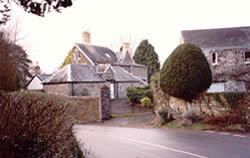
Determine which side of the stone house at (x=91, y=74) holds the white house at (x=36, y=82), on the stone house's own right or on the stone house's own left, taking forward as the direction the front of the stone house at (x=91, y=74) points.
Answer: on the stone house's own right

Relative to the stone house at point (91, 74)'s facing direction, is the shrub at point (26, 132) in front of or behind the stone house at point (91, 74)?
in front

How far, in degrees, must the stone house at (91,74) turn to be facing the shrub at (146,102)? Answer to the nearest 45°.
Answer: approximately 45° to its left

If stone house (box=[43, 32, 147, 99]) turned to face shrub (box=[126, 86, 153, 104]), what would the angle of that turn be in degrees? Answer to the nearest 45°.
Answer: approximately 45° to its left

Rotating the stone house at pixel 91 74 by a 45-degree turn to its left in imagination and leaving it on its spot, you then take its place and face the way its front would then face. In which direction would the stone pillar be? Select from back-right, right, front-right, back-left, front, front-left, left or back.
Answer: front-right

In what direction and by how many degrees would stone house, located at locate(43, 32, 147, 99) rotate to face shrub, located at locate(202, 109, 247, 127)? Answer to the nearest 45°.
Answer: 0° — it already faces it

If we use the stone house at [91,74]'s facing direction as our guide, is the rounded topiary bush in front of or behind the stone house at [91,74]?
in front

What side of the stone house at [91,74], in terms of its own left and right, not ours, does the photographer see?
front

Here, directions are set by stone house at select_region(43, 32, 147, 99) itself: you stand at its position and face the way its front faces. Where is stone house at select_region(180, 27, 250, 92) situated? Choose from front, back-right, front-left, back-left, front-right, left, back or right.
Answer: front-left

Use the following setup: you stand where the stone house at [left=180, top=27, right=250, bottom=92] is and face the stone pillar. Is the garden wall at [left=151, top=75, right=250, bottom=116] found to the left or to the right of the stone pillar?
left
